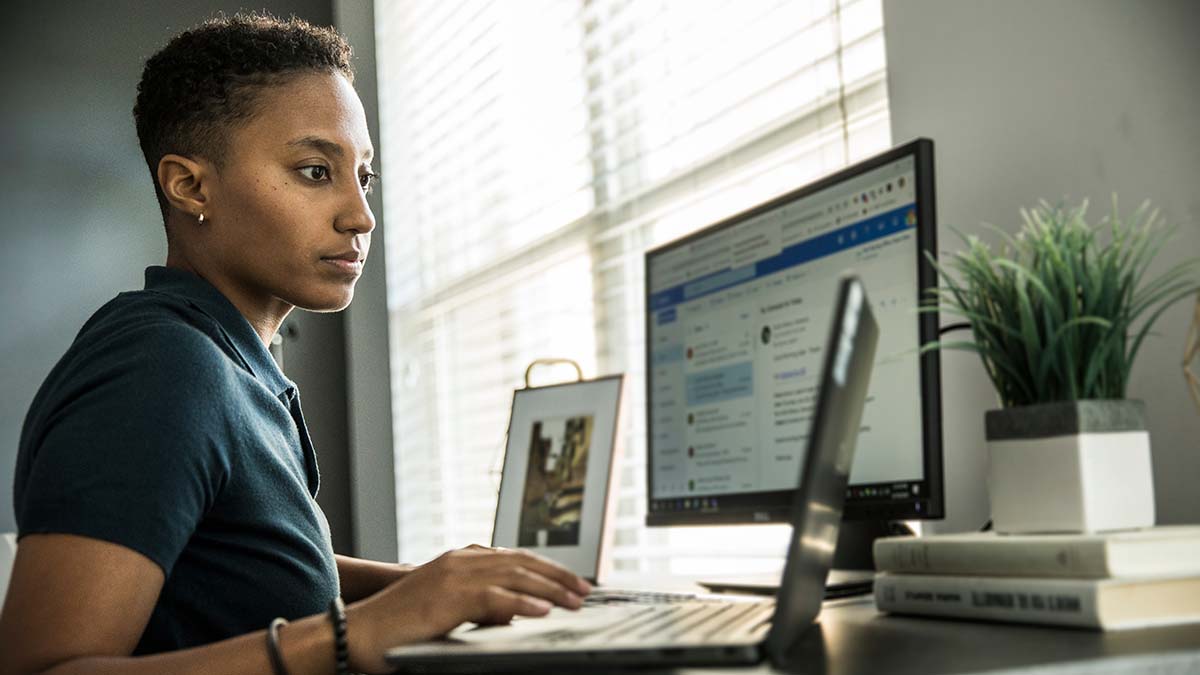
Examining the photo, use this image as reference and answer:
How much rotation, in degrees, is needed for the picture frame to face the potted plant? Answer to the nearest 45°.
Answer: approximately 45° to its left

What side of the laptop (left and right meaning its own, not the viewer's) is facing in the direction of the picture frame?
right

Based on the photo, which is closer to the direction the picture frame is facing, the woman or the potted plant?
the woman

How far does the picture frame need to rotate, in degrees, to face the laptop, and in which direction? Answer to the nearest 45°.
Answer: approximately 45° to its left

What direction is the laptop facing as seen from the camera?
to the viewer's left

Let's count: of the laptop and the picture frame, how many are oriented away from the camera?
0
